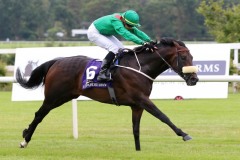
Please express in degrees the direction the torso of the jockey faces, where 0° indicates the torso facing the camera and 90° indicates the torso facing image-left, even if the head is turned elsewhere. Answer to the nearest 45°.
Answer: approximately 270°

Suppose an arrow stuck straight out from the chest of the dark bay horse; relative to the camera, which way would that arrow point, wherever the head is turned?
to the viewer's right

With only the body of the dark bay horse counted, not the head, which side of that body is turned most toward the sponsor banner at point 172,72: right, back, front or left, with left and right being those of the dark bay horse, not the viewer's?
left

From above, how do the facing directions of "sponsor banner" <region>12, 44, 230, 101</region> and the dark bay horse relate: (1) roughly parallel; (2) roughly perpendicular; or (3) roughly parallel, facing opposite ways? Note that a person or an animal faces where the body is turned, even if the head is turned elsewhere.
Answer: roughly perpendicular

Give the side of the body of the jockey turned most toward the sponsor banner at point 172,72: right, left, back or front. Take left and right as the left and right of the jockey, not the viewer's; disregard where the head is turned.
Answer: left

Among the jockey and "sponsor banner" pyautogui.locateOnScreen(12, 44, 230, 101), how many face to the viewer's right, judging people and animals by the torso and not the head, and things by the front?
1

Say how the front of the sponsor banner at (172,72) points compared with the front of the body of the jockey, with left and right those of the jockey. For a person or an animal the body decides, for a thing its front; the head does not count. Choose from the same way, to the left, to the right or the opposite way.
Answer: to the right

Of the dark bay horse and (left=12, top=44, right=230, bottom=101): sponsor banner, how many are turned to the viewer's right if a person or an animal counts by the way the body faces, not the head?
1

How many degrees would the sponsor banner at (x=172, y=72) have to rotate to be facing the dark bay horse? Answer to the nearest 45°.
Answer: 0° — it already faces it

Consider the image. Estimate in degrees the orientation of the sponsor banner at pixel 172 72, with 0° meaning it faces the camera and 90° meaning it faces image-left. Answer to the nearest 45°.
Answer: approximately 0°
